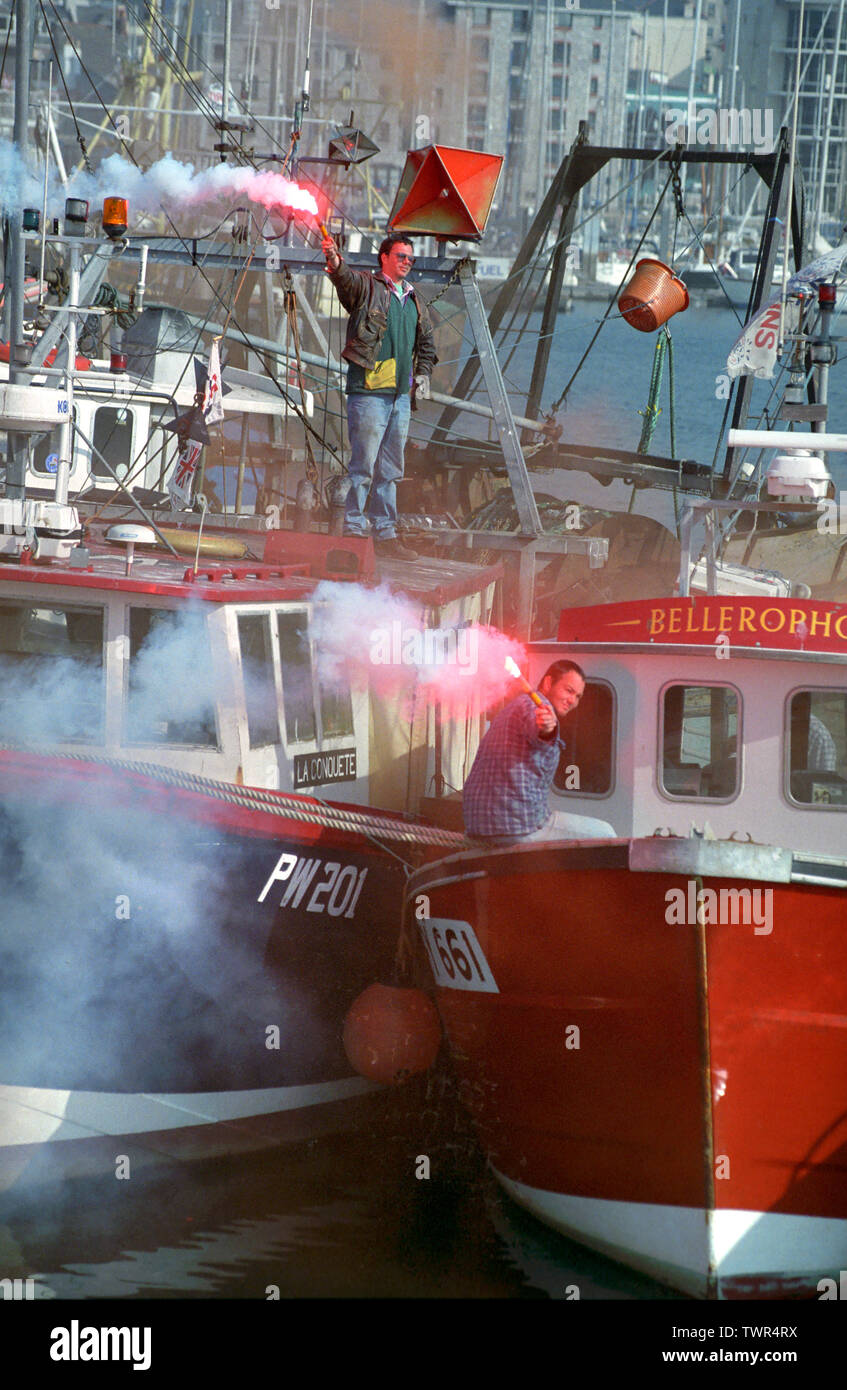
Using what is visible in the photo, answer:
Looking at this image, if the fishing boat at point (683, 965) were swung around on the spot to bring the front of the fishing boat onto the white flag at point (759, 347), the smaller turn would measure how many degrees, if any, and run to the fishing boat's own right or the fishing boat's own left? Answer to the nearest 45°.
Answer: approximately 180°

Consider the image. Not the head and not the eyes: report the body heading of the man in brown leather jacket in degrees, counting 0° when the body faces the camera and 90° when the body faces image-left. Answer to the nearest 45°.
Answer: approximately 315°

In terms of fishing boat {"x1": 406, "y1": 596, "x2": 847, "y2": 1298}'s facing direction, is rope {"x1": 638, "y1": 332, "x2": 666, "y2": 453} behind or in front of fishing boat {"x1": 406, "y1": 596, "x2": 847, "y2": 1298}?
behind
